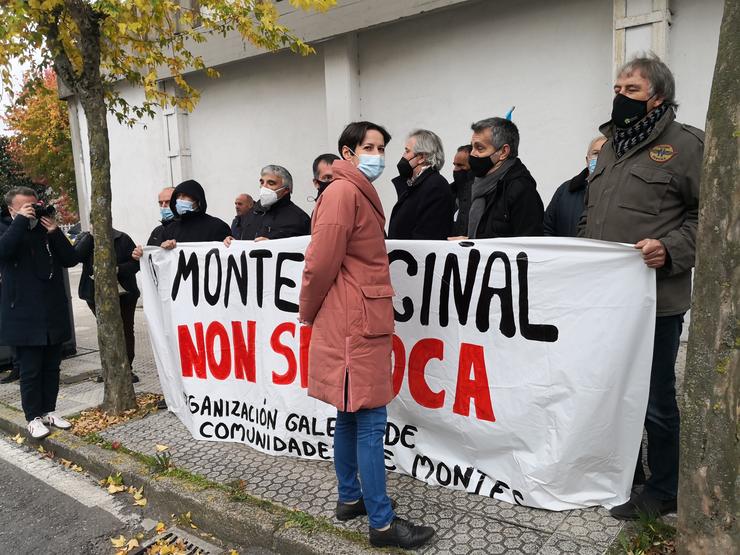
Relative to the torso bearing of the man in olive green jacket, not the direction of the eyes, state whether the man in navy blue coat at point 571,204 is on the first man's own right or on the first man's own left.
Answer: on the first man's own right

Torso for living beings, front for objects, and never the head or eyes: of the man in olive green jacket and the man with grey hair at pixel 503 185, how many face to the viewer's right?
0

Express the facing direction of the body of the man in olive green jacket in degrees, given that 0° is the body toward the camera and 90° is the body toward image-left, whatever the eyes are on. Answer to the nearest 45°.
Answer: approximately 45°

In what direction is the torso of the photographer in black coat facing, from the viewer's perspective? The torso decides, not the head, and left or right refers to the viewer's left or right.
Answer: facing the viewer and to the right of the viewer

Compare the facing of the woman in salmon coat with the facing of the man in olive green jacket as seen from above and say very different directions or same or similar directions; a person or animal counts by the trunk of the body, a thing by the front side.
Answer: very different directions

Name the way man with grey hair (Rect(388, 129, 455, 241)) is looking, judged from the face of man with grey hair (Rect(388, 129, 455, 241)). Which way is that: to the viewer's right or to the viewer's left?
to the viewer's left

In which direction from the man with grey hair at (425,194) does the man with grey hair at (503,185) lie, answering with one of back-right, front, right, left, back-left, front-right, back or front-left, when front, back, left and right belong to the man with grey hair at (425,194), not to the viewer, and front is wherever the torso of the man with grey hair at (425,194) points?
back-left
